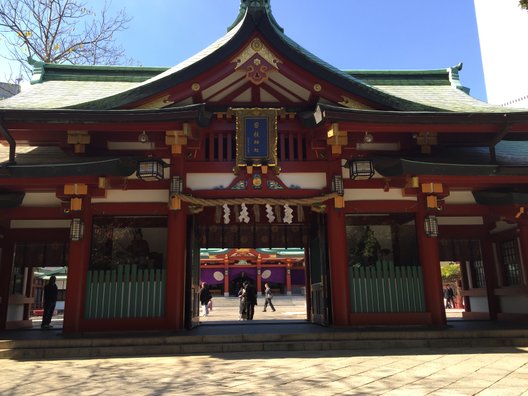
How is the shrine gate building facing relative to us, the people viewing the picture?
facing the viewer
